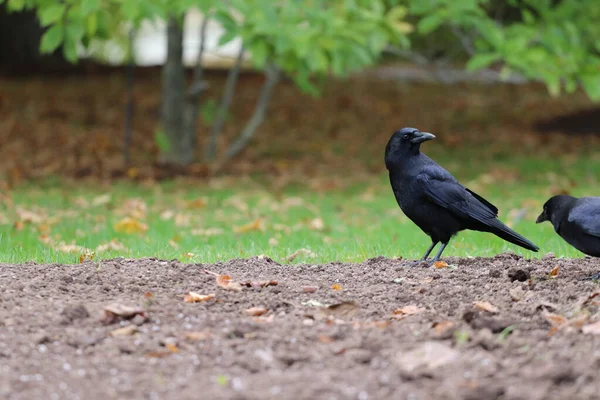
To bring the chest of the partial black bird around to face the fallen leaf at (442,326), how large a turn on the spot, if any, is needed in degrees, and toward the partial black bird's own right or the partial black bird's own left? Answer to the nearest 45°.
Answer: approximately 90° to the partial black bird's own left

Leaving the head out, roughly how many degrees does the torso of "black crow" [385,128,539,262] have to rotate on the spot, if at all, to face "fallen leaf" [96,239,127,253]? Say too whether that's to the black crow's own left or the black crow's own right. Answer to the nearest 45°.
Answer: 0° — it already faces it

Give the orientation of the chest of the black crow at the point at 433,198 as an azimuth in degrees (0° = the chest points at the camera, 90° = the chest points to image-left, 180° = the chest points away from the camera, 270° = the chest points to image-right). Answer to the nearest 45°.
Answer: approximately 90°

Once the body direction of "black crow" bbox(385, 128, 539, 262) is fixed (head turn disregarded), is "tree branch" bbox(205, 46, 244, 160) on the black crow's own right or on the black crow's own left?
on the black crow's own right

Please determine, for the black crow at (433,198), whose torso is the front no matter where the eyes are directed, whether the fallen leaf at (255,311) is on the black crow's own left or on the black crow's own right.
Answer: on the black crow's own left

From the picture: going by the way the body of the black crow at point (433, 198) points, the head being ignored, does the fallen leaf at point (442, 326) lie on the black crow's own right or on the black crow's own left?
on the black crow's own left

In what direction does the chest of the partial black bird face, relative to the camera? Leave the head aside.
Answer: to the viewer's left

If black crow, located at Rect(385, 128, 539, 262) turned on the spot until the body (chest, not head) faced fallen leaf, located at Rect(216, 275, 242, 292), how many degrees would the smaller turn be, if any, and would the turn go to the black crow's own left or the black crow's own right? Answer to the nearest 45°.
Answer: approximately 45° to the black crow's own left

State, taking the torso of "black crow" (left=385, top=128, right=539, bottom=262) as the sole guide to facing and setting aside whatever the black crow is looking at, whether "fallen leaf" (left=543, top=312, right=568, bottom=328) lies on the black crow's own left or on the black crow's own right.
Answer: on the black crow's own left

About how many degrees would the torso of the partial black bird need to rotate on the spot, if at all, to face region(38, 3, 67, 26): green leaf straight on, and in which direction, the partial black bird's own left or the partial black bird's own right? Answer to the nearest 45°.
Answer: approximately 45° to the partial black bird's own right
